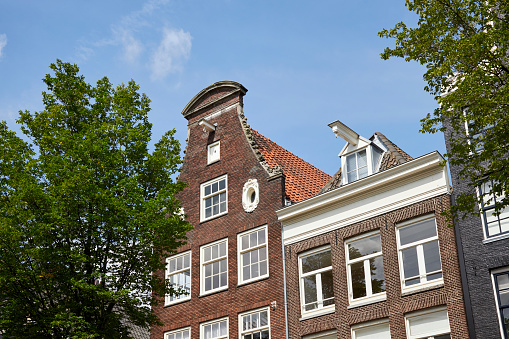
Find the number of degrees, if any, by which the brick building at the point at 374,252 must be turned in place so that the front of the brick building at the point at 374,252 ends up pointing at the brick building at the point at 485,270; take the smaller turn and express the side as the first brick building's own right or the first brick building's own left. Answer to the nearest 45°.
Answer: approximately 90° to the first brick building's own left

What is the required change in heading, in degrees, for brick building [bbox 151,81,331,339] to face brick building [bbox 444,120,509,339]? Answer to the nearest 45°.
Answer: approximately 90° to its left

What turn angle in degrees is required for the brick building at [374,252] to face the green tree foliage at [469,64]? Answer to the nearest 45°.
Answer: approximately 45° to its left

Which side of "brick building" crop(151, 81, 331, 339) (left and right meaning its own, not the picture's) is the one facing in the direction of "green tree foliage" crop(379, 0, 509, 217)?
left

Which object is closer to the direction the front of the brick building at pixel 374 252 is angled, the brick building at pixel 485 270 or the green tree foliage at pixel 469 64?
the green tree foliage

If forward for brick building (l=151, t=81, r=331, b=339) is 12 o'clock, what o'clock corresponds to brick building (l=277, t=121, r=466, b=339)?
brick building (l=277, t=121, r=466, b=339) is roughly at 9 o'clock from brick building (l=151, t=81, r=331, b=339).
